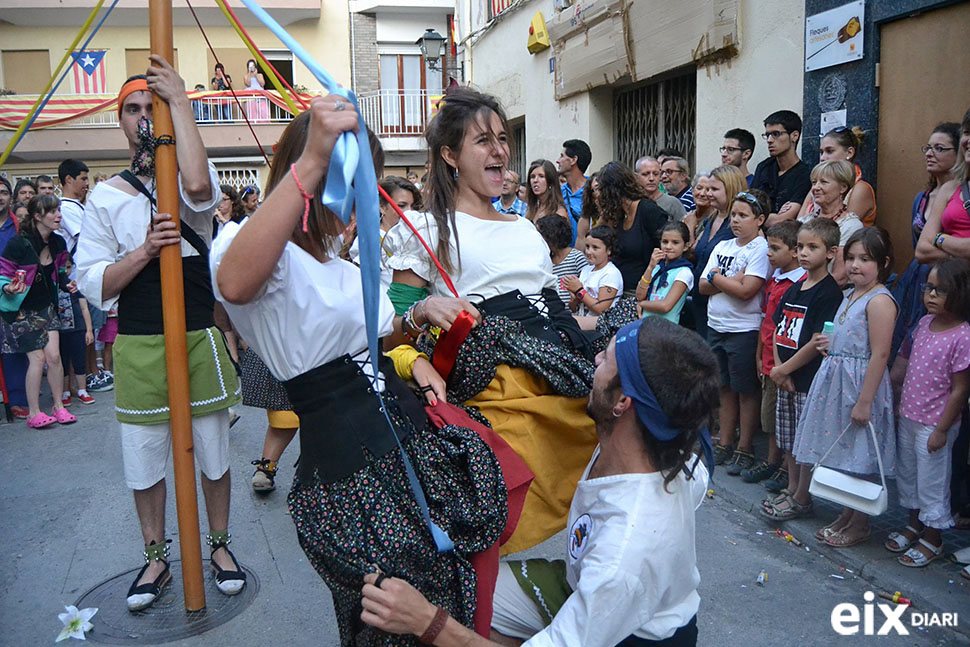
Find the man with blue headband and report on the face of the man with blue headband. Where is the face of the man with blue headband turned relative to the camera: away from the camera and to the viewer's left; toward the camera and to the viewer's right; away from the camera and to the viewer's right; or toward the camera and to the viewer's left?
away from the camera and to the viewer's left

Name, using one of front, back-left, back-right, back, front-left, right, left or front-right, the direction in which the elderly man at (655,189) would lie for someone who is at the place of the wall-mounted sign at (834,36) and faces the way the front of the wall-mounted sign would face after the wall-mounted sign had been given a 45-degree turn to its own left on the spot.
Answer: right

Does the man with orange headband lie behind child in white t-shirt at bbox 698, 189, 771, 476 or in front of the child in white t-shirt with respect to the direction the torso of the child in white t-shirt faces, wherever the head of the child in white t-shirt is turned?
in front

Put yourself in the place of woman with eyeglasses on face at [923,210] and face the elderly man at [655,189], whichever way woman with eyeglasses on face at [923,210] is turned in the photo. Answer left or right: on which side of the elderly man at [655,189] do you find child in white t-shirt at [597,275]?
left
